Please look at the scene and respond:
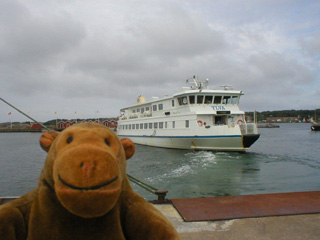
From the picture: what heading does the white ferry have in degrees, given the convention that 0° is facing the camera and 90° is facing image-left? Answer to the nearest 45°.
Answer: approximately 315°
